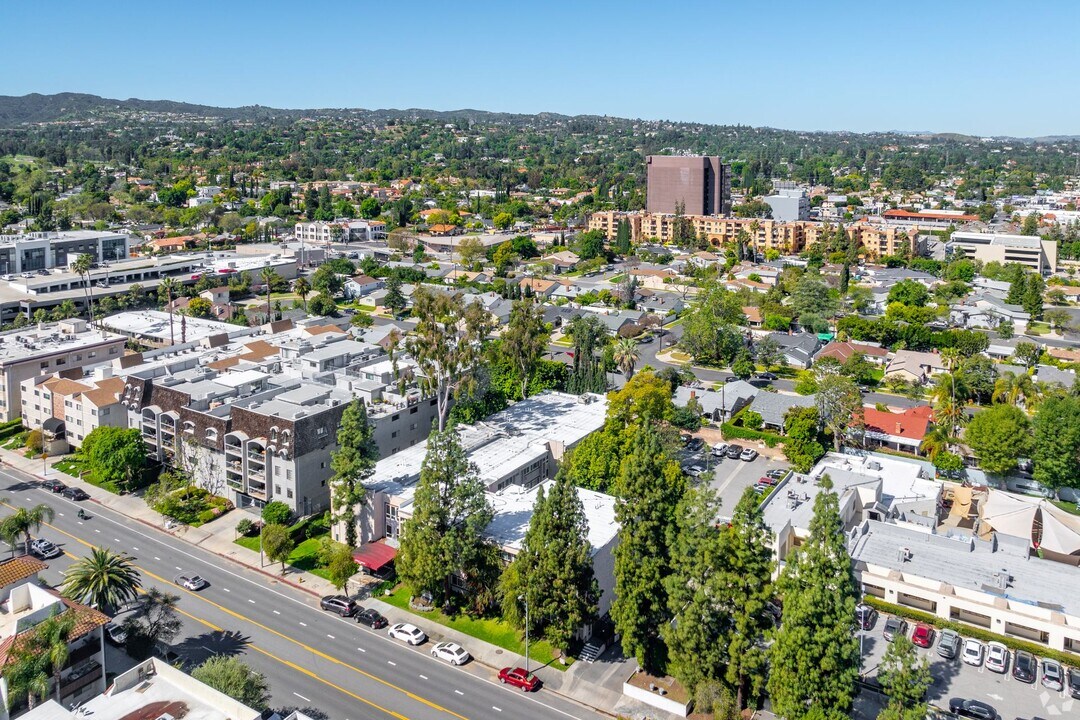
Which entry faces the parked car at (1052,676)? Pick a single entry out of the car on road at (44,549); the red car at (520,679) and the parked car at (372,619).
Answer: the car on road

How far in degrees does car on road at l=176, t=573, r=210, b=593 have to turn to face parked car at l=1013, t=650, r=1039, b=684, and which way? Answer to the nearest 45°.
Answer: approximately 180°

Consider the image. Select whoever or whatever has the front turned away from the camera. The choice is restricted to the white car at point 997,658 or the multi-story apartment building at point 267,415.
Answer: the white car

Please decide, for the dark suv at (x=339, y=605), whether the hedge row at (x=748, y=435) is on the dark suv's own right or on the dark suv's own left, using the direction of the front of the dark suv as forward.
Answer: on the dark suv's own right

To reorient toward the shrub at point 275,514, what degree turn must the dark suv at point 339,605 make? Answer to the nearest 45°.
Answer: approximately 45° to its right

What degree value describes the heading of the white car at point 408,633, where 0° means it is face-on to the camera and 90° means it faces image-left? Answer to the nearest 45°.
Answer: approximately 135°

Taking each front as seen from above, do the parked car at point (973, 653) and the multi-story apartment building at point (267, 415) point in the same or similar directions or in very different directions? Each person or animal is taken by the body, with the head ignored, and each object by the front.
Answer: very different directions

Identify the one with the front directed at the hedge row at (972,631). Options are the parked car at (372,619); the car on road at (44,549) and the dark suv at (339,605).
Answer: the car on road

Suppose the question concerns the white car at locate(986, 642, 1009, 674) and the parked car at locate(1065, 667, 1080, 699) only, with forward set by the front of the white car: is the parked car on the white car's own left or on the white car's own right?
on the white car's own right

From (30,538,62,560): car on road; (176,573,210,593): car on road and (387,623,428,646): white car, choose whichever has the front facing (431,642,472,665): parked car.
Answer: (30,538,62,560): car on road

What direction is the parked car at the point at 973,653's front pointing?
away from the camera

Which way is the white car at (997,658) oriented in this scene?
away from the camera
